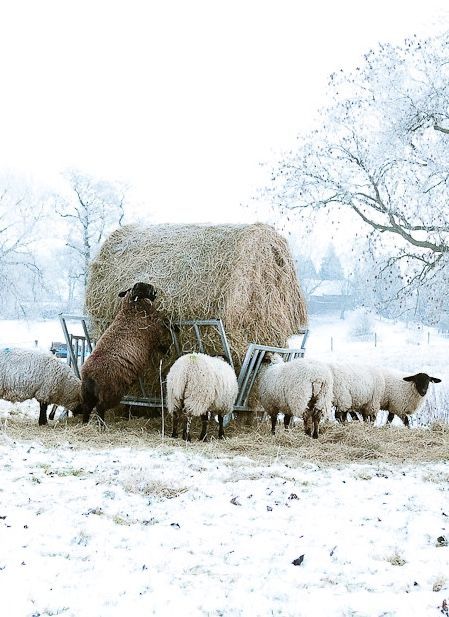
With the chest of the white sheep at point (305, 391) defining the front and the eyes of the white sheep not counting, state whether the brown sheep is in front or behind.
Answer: in front

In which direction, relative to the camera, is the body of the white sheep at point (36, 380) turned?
to the viewer's right

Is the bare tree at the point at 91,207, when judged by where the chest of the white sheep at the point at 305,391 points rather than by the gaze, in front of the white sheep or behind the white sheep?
in front

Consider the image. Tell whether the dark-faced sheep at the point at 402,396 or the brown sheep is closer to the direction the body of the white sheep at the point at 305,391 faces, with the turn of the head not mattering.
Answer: the brown sheep

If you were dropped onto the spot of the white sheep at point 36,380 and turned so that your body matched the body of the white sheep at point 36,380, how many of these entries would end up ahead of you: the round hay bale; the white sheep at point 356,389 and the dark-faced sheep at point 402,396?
3

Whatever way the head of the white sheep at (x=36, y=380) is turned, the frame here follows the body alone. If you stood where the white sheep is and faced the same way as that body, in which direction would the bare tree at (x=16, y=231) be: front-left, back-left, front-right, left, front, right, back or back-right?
left

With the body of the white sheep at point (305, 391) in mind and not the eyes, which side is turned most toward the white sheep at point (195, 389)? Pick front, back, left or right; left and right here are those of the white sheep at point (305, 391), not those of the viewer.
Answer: left

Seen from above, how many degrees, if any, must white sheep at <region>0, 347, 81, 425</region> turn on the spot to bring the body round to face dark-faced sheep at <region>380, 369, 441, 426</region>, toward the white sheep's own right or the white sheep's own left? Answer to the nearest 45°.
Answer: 0° — it already faces it

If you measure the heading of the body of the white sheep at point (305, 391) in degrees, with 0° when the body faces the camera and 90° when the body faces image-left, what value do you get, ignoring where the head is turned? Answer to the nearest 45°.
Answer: approximately 135°

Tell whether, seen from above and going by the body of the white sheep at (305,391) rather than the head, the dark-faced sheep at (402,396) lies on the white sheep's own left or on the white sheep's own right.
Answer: on the white sheep's own right

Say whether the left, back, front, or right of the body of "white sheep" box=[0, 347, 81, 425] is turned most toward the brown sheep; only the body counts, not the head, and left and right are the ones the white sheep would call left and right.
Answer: front

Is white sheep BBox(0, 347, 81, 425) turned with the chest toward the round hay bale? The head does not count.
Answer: yes

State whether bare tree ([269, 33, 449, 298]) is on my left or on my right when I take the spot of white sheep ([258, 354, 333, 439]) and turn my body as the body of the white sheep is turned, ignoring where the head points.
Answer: on my right

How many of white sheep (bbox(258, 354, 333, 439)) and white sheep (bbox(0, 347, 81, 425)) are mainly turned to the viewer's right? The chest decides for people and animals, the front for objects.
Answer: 1

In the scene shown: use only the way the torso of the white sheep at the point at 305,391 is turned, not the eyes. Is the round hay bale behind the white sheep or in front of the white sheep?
in front
